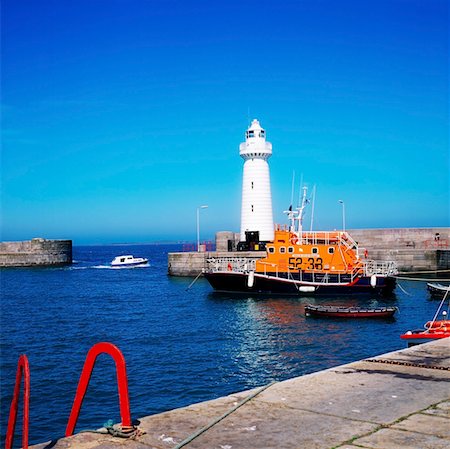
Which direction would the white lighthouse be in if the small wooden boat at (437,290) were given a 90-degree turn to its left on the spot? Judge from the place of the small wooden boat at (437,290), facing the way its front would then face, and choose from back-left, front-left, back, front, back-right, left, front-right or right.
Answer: back-right

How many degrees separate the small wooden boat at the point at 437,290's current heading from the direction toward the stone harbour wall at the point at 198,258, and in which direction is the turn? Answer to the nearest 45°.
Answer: approximately 45° to its right

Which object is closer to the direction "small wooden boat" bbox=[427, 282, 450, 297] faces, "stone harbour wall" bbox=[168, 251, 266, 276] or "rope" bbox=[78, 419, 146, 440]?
the stone harbour wall

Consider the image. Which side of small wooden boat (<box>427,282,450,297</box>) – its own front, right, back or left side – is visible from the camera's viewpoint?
left

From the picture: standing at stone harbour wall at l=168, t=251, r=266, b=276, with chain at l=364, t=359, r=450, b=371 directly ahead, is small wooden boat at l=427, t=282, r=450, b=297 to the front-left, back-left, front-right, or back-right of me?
front-left

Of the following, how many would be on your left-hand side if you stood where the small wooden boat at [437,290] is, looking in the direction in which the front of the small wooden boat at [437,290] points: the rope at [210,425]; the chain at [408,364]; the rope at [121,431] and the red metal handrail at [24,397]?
4

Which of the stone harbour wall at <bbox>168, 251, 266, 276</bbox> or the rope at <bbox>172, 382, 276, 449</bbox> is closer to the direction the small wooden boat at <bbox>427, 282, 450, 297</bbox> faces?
the stone harbour wall

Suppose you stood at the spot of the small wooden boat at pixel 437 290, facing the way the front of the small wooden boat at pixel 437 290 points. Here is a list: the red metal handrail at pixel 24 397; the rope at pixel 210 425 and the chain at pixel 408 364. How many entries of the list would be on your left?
3

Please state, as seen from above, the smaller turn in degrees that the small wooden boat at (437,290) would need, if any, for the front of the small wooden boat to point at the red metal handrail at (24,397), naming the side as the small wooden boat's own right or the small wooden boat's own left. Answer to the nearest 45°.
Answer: approximately 90° to the small wooden boat's own left

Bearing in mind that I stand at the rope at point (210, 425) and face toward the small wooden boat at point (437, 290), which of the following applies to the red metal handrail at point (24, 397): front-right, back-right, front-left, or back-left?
back-left

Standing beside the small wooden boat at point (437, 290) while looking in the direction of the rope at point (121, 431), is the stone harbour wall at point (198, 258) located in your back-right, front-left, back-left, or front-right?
back-right

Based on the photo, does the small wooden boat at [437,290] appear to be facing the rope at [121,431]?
no

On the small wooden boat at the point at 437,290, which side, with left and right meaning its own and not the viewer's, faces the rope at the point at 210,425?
left

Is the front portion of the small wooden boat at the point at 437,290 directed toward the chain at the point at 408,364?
no
